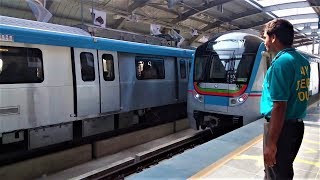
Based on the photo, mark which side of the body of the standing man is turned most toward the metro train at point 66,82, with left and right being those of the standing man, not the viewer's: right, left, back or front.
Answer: front

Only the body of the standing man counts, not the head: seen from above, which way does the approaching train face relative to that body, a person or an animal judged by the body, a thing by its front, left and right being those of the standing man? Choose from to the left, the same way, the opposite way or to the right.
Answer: to the left

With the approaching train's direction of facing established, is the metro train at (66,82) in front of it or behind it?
in front

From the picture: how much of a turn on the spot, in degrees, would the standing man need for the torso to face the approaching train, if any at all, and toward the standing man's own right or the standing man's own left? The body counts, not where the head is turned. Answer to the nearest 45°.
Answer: approximately 45° to the standing man's own right

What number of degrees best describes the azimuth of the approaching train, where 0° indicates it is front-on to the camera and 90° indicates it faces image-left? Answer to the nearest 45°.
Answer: approximately 45°

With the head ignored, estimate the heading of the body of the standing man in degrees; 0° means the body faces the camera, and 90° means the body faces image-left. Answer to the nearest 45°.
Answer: approximately 135°

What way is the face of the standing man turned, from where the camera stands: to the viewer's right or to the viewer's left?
to the viewer's left

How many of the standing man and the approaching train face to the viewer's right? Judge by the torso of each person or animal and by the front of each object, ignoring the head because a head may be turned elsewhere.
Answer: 0
